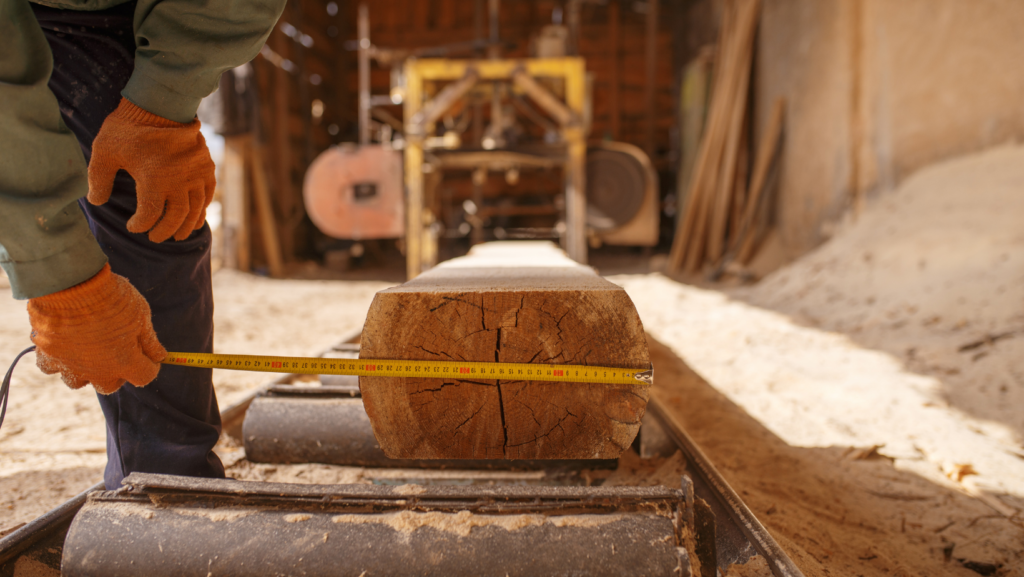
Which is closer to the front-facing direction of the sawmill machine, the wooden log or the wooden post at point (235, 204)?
the wooden log

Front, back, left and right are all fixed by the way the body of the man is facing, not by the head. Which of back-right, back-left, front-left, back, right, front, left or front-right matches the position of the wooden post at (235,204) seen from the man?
back-left

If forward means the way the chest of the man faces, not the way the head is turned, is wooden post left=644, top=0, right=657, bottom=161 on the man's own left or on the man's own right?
on the man's own left

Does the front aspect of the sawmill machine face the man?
yes

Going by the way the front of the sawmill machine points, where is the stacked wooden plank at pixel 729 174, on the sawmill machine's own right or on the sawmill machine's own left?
on the sawmill machine's own left

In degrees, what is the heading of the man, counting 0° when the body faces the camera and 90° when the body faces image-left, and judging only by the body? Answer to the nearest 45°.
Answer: approximately 315°

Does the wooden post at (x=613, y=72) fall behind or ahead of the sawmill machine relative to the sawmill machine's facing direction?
behind

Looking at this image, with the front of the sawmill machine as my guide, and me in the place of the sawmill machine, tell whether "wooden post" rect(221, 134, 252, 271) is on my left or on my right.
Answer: on my right

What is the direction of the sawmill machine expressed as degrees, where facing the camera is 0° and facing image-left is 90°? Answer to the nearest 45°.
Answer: approximately 0°

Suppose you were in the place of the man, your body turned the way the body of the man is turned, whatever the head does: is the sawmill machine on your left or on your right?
on your left

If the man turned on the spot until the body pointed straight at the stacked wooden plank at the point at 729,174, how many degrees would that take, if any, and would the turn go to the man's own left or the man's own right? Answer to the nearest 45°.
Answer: approximately 90° to the man's own left
